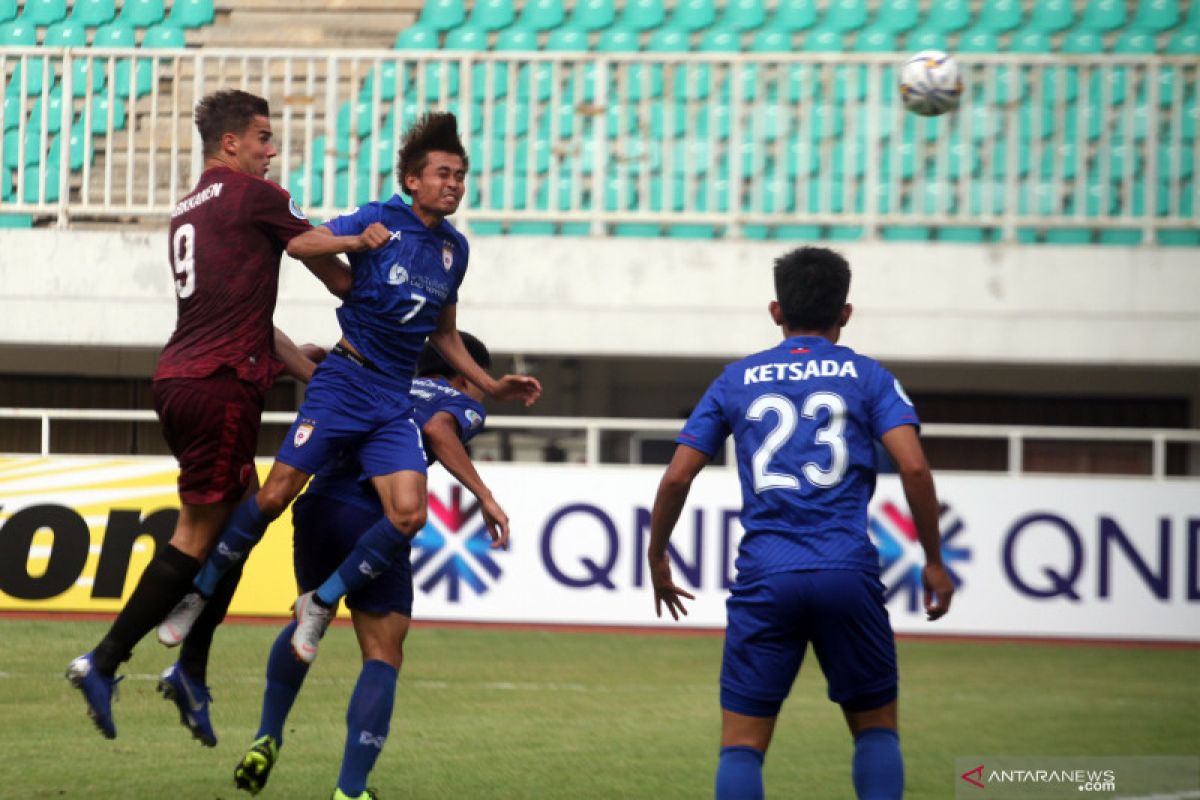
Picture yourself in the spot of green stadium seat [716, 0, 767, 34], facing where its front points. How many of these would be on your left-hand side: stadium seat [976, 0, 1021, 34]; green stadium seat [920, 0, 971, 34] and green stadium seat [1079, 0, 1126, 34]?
3

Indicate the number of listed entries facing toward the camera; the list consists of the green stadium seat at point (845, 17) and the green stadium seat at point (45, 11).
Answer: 2

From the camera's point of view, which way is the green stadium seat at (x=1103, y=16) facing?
toward the camera

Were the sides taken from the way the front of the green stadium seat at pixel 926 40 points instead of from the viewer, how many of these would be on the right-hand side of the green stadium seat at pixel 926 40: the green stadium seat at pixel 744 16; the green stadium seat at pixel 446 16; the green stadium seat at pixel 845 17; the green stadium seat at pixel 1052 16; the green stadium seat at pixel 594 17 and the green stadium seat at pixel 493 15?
5

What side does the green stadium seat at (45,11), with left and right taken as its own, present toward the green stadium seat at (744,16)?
left

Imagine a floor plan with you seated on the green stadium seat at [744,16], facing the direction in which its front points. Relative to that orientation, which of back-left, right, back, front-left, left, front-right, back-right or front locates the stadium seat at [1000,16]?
left

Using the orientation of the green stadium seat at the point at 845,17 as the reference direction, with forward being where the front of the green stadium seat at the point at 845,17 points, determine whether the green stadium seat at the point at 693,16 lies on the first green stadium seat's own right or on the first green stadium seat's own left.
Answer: on the first green stadium seat's own right

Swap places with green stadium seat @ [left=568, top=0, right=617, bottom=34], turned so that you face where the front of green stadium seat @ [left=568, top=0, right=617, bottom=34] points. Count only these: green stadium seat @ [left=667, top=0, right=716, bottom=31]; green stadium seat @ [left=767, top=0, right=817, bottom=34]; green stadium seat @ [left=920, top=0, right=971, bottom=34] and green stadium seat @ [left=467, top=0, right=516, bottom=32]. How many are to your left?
3

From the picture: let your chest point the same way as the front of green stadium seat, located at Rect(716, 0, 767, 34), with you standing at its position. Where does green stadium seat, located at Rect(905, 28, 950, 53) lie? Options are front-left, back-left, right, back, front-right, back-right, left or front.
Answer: left

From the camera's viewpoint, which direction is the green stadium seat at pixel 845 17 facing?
toward the camera

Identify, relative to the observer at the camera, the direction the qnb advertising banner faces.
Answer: facing the viewer

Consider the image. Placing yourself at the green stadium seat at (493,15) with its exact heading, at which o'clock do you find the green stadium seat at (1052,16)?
the green stadium seat at (1052,16) is roughly at 9 o'clock from the green stadium seat at (493,15).

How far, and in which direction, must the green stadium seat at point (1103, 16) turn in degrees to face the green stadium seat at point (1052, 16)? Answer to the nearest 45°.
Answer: approximately 90° to its right
